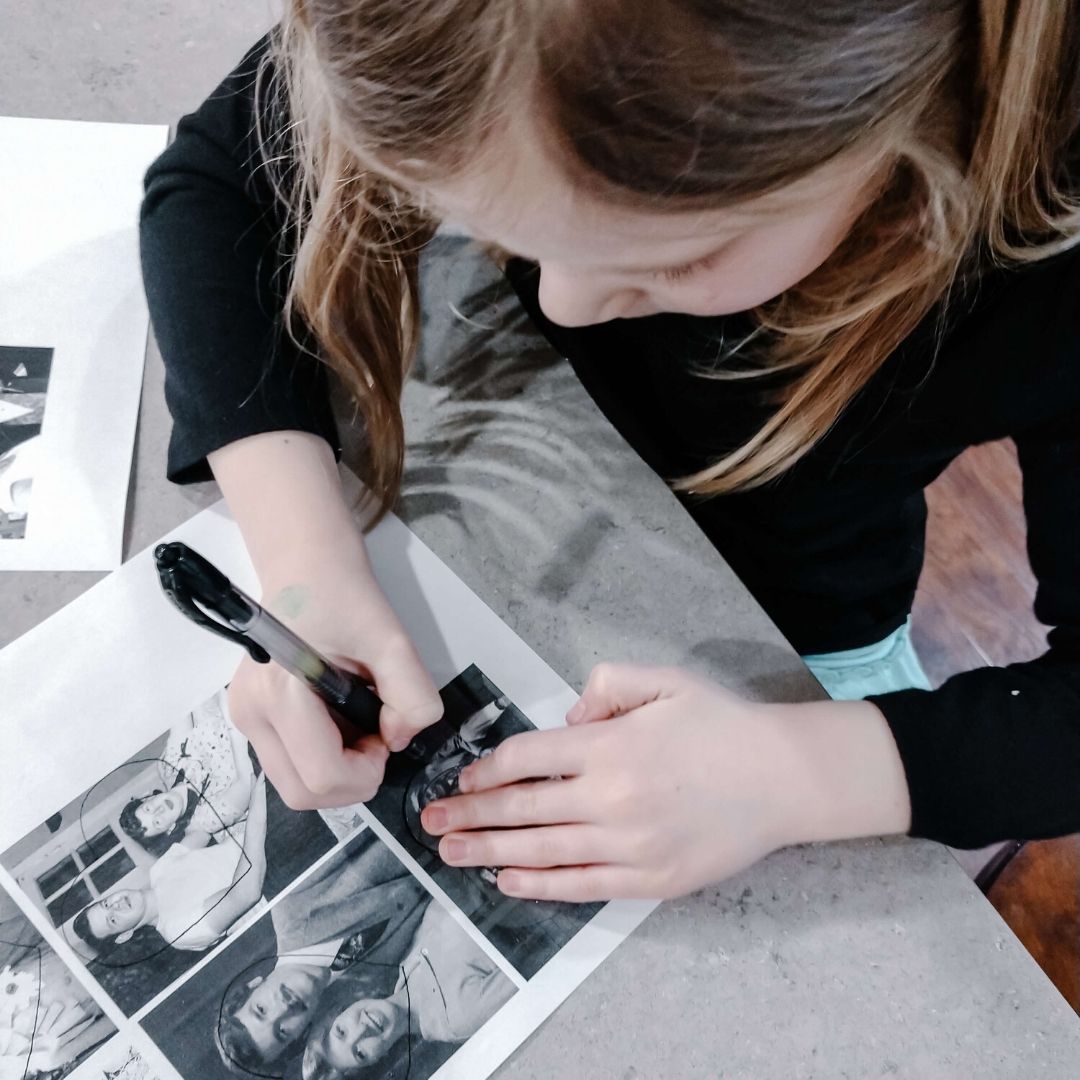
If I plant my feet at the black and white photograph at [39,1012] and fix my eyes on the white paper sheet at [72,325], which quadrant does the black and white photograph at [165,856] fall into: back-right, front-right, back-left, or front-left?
front-right

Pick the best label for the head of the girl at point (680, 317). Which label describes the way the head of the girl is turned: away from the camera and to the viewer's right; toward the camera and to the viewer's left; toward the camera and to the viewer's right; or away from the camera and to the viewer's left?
toward the camera and to the viewer's left

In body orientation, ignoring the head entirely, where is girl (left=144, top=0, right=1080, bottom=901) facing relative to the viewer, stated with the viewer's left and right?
facing the viewer and to the left of the viewer

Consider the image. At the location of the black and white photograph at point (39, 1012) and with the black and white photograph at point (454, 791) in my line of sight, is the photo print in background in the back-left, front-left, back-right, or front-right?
front-left
